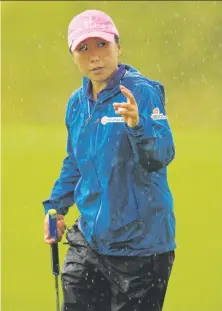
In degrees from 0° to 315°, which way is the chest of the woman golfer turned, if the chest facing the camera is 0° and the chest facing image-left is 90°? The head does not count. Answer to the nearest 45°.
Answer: approximately 45°
